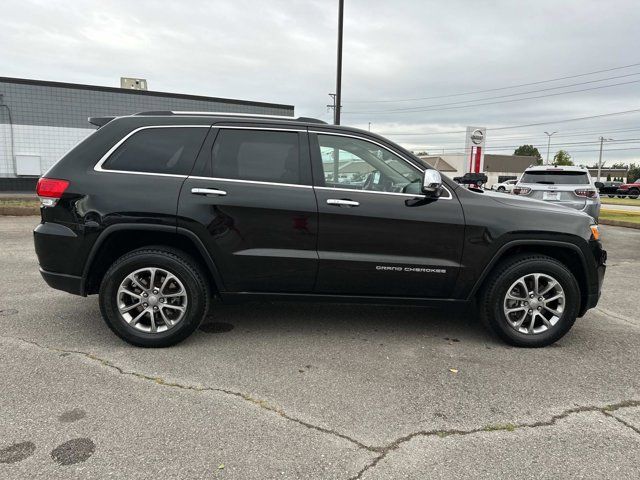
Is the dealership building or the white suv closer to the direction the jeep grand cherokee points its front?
the white suv

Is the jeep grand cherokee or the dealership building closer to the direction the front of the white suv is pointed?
the dealership building

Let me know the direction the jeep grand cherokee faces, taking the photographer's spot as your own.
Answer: facing to the right of the viewer

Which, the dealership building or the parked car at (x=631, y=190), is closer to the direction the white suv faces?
the parked car

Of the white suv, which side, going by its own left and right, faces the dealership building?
left

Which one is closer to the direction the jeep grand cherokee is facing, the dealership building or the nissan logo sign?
the nissan logo sign

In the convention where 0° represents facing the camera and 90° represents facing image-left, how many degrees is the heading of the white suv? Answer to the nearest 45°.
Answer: approximately 180°

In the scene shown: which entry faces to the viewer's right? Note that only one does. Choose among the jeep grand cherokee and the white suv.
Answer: the jeep grand cherokee

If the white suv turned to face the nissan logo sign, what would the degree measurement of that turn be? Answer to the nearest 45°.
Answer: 0° — it already faces it

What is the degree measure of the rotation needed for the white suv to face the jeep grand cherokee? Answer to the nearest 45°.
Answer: approximately 180°
